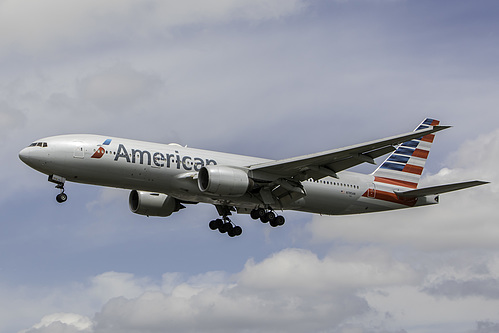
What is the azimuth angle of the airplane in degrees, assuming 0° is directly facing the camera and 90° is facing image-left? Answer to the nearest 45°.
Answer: approximately 45°
